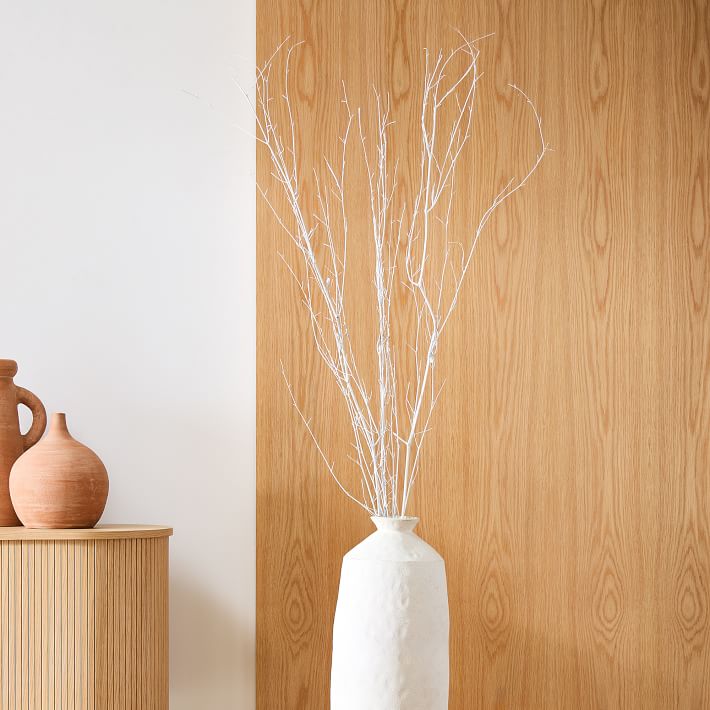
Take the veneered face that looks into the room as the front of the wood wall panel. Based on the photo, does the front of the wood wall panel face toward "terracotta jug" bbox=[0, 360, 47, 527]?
no

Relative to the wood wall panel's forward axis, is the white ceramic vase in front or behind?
in front

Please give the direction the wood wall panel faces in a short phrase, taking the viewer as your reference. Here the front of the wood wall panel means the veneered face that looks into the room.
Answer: facing the viewer

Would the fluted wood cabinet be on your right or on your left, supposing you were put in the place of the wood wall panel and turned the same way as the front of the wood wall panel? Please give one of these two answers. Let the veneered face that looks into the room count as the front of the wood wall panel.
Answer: on your right

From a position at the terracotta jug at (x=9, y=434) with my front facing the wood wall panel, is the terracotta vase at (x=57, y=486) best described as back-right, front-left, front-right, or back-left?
front-right

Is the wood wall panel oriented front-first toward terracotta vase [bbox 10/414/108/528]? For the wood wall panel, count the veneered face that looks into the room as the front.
no
